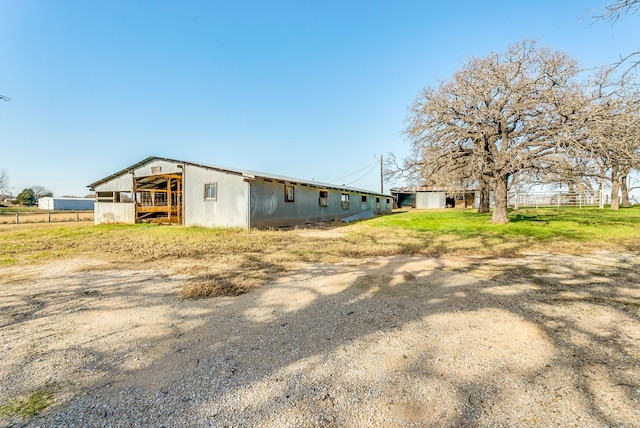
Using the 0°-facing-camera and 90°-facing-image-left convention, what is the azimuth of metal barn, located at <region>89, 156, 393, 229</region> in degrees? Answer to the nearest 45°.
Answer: approximately 45°

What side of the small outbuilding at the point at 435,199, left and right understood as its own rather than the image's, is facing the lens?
front

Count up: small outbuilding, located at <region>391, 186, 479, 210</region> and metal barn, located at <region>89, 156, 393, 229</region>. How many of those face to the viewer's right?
0

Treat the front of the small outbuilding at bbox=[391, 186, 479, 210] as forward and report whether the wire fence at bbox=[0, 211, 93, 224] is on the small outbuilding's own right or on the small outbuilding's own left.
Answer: on the small outbuilding's own right

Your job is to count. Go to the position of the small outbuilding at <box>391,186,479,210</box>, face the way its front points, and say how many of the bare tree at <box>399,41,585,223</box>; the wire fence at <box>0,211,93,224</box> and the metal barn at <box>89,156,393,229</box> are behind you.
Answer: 0

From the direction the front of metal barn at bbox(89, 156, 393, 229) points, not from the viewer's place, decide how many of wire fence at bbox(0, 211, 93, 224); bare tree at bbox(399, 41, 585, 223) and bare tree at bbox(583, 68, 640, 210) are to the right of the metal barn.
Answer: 1

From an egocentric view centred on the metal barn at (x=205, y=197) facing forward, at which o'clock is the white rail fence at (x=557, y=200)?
The white rail fence is roughly at 7 o'clock from the metal barn.

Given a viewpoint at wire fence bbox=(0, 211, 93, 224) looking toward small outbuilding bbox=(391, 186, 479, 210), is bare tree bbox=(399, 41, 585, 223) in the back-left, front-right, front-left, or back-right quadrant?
front-right

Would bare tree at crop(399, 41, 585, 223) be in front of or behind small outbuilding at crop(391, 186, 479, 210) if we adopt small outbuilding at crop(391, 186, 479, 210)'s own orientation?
in front

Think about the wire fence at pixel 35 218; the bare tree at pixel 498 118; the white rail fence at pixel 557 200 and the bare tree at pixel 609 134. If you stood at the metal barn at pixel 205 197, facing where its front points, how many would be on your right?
1

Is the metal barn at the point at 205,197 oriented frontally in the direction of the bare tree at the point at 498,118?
no

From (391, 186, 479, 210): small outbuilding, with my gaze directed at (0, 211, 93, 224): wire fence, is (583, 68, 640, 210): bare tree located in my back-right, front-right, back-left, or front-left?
back-left

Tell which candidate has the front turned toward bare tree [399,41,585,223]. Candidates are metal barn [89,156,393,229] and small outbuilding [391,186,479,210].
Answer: the small outbuilding

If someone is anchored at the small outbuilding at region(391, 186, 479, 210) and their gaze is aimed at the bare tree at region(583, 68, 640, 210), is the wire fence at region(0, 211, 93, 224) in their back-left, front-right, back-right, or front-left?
back-right
